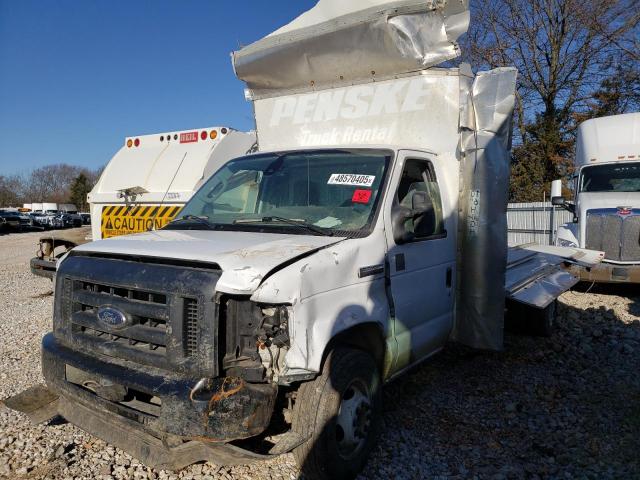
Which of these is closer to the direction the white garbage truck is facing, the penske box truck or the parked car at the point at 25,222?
the parked car

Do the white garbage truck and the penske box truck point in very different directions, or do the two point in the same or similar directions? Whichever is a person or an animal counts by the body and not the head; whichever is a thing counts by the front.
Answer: very different directions

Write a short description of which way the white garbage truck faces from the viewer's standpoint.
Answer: facing away from the viewer and to the right of the viewer

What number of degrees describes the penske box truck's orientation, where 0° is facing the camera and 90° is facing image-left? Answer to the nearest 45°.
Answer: approximately 45°

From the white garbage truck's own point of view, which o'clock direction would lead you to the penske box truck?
The penske box truck is roughly at 4 o'clock from the white garbage truck.

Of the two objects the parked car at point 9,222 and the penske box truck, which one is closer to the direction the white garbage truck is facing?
the parked car

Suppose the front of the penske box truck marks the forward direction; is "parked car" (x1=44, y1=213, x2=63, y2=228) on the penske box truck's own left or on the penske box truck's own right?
on the penske box truck's own right
